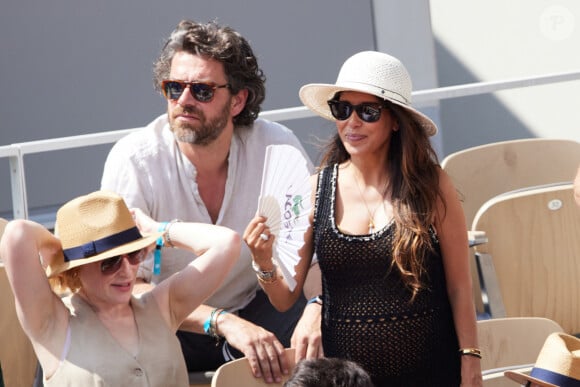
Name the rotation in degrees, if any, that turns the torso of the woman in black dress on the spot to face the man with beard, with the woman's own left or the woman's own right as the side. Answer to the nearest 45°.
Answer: approximately 90° to the woman's own right

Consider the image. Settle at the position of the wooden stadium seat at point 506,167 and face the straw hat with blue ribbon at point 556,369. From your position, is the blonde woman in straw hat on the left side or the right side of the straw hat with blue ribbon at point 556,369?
right

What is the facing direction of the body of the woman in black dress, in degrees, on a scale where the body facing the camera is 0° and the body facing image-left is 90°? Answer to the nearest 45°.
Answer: approximately 45°

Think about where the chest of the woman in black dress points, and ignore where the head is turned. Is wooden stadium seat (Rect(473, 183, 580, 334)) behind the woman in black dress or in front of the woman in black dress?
behind

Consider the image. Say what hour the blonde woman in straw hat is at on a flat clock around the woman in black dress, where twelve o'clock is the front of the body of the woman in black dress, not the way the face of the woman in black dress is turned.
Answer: The blonde woman in straw hat is roughly at 1 o'clock from the woman in black dress.

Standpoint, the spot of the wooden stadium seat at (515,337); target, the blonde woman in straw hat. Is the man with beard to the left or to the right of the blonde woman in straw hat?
right

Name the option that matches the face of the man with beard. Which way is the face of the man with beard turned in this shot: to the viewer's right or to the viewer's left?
to the viewer's left
